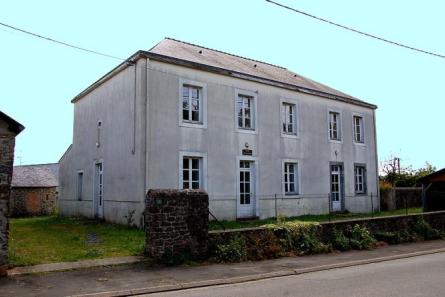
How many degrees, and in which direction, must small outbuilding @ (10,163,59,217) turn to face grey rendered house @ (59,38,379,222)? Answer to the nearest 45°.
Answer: approximately 45° to its left

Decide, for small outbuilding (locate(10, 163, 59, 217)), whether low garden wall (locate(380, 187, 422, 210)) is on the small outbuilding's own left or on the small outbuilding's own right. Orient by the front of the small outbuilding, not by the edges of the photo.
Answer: on the small outbuilding's own left

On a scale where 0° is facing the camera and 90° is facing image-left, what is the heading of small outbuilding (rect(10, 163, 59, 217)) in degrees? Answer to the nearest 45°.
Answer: approximately 0°

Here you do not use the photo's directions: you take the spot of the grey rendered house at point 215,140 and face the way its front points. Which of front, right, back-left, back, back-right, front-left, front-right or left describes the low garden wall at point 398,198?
left

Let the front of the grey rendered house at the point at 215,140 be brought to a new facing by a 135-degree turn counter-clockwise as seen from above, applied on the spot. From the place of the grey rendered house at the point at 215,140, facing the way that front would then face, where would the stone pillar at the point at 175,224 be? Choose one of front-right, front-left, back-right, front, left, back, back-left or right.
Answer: back

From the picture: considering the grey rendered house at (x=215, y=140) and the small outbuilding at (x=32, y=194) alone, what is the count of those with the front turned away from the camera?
0

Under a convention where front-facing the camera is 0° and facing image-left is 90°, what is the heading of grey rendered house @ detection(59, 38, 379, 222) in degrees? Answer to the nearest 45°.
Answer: approximately 315°

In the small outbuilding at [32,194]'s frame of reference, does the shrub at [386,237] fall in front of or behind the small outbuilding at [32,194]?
in front

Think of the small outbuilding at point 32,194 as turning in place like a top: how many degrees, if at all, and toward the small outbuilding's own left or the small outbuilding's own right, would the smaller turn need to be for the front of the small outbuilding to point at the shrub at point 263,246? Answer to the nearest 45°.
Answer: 0° — it already faces it

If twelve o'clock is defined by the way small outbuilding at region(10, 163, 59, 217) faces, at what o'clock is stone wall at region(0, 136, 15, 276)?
The stone wall is roughly at 12 o'clock from the small outbuilding.

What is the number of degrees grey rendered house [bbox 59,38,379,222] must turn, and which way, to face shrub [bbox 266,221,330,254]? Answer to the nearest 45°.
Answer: approximately 45° to its right
